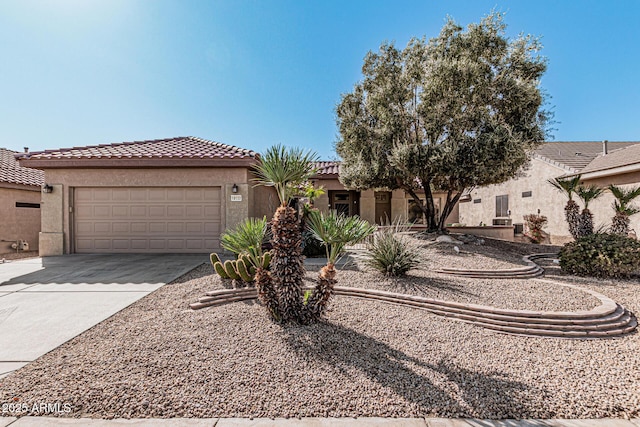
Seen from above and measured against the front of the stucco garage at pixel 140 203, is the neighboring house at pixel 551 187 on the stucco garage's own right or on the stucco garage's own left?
on the stucco garage's own left

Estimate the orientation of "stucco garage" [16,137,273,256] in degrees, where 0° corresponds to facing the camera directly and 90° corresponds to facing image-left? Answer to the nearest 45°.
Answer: approximately 0°

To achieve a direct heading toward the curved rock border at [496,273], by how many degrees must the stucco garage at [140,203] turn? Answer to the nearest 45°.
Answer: approximately 45° to its left

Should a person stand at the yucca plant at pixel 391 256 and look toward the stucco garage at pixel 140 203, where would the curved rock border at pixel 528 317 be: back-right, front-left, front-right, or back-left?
back-left

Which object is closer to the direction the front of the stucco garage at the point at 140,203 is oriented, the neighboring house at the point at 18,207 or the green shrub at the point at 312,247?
the green shrub

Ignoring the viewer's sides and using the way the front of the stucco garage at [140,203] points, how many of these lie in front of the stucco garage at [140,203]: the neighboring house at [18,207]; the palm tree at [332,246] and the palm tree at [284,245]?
2

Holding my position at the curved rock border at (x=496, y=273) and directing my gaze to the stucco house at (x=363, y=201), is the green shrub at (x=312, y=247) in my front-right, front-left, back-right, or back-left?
front-left

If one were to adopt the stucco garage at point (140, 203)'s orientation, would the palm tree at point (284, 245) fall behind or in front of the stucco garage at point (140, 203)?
in front

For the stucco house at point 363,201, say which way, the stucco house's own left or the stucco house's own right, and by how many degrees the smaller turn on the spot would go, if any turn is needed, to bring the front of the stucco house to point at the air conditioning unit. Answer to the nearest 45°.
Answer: approximately 135° to the stucco house's own left

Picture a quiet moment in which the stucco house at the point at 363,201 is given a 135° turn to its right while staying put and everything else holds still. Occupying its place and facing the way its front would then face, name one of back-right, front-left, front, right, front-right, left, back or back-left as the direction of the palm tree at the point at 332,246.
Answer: back-left

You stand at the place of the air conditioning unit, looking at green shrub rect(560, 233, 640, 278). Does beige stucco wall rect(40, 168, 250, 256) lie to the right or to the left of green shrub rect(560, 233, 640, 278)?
right
